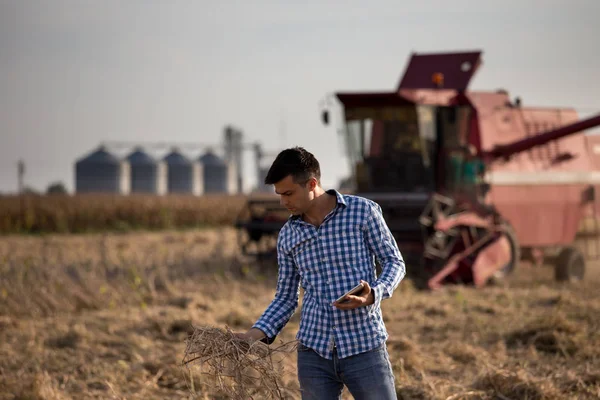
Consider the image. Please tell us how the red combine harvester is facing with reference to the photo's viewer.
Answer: facing the viewer and to the left of the viewer

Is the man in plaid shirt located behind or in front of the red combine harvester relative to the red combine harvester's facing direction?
in front
